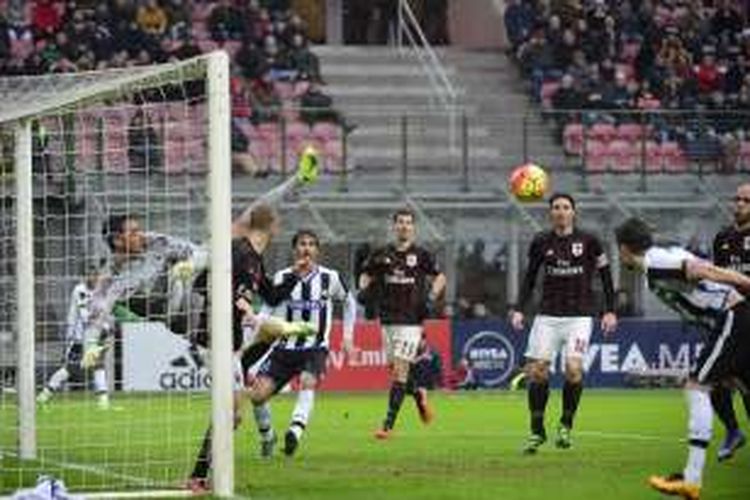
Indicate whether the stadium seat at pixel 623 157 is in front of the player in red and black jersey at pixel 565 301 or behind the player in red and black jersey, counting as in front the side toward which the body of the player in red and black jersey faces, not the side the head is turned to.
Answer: behind

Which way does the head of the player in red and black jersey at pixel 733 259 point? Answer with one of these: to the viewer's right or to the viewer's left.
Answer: to the viewer's left

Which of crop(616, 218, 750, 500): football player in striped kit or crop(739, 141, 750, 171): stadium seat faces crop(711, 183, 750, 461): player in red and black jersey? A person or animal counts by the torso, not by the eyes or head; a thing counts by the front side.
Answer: the stadium seat

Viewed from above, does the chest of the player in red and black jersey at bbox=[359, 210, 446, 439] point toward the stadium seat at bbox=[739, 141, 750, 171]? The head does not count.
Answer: no

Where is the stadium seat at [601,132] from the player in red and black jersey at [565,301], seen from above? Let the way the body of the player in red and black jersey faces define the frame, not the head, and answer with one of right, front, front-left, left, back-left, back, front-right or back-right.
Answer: back

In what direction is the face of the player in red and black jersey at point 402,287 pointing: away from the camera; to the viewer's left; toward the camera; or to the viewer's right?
toward the camera

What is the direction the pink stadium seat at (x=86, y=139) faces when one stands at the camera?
facing the viewer

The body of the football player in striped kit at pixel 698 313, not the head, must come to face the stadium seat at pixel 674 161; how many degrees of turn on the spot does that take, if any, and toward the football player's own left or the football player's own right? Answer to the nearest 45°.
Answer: approximately 90° to the football player's own right

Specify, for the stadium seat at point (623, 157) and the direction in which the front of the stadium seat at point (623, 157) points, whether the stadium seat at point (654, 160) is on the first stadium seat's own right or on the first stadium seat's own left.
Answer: on the first stadium seat's own left

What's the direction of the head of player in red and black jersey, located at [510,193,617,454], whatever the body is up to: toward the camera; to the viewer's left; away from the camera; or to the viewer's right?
toward the camera

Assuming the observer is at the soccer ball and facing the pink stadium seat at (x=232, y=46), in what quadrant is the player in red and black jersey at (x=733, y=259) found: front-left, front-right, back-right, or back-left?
back-right

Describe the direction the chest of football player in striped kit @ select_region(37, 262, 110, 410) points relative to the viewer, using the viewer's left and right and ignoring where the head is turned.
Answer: facing to the right of the viewer

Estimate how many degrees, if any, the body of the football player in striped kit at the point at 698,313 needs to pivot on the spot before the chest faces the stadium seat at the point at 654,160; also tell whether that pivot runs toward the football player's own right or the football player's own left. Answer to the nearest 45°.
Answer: approximately 90° to the football player's own right

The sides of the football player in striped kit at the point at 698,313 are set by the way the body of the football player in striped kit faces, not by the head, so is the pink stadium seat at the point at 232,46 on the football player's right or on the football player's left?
on the football player's right

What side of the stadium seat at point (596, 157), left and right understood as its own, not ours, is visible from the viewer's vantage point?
front

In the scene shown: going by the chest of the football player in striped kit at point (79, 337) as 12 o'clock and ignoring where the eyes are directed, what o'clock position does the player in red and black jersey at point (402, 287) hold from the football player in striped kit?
The player in red and black jersey is roughly at 1 o'clock from the football player in striped kit.

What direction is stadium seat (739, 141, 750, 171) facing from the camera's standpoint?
toward the camera

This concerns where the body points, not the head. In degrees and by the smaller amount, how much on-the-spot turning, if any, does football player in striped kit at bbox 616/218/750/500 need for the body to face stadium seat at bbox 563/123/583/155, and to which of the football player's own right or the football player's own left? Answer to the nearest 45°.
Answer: approximately 90° to the football player's own right

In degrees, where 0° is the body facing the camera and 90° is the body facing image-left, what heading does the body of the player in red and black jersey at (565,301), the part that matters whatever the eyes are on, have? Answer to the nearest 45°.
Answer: approximately 0°

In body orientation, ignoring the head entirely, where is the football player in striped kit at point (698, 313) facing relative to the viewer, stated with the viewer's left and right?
facing to the left of the viewer

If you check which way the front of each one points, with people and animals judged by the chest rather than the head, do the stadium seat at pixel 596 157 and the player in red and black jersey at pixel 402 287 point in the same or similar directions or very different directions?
same or similar directions

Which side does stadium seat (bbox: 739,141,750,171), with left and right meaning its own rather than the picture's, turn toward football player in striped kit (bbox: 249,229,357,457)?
front
